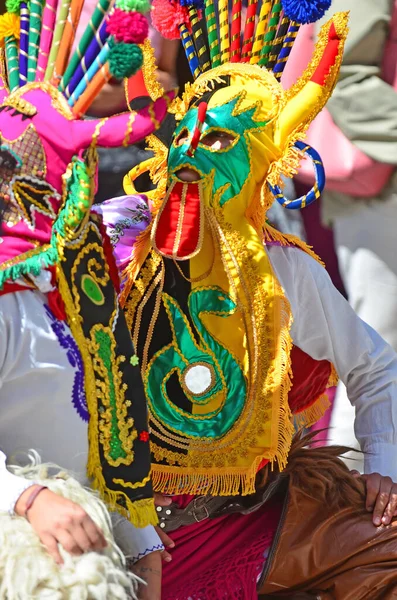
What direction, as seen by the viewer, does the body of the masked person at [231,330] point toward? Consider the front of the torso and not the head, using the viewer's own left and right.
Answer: facing the viewer and to the left of the viewer
